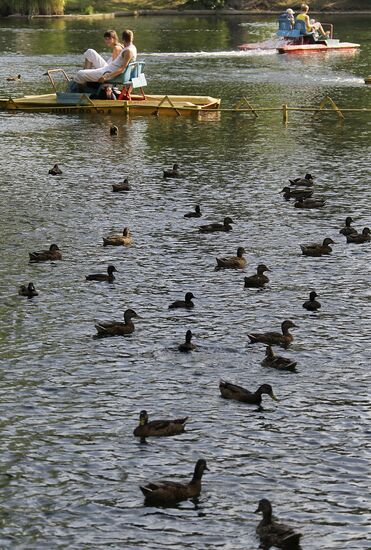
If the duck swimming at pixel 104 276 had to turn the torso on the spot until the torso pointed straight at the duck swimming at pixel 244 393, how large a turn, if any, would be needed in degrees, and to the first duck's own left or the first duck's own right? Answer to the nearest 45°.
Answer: approximately 90° to the first duck's own right

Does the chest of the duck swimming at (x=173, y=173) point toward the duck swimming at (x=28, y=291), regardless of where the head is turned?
no

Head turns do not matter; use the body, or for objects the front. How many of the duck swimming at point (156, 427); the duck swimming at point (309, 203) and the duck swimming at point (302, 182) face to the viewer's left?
2

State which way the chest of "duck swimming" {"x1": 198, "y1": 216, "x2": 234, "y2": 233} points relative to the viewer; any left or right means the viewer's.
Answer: facing to the right of the viewer

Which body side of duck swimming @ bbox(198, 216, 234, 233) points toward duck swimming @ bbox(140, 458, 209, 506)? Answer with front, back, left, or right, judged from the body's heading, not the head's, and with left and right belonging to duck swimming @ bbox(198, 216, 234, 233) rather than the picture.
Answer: right

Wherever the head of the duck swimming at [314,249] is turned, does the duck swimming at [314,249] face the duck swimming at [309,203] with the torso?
no

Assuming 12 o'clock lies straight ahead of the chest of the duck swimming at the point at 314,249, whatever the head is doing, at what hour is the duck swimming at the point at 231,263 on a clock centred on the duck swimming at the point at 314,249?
the duck swimming at the point at 231,263 is roughly at 5 o'clock from the duck swimming at the point at 314,249.

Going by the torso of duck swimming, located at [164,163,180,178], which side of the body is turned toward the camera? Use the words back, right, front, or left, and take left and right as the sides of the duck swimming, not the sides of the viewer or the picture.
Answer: right

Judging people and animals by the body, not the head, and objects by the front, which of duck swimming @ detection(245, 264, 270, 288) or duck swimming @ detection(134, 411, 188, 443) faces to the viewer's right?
duck swimming @ detection(245, 264, 270, 288)

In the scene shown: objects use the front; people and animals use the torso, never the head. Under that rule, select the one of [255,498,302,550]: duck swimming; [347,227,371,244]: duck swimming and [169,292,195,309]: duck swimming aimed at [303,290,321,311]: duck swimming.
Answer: [169,292,195,309]: duck swimming

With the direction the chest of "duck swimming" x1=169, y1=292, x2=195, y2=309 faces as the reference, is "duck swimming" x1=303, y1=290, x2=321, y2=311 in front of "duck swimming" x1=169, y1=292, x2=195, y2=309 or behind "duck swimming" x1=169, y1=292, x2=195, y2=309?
in front

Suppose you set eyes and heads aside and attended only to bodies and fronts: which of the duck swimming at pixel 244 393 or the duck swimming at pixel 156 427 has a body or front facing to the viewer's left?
the duck swimming at pixel 156 427

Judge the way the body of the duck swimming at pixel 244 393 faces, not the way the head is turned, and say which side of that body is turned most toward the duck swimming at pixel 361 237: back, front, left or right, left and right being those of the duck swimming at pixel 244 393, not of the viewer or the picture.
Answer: left

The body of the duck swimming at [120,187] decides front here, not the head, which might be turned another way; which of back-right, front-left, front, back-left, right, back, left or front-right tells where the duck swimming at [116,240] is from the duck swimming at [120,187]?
right

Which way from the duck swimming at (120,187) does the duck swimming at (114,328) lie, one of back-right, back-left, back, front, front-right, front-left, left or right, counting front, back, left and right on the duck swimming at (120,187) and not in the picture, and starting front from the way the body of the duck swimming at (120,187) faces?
right

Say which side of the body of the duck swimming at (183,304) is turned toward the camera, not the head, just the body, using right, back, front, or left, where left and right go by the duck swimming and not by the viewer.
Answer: right

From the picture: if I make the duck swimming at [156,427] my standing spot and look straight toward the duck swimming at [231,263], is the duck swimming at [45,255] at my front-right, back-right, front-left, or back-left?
front-left

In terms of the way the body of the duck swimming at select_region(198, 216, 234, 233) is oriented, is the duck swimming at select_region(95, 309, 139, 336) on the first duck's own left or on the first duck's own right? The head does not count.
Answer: on the first duck's own right

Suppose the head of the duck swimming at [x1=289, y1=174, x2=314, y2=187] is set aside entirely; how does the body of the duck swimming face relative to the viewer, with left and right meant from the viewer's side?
facing to the right of the viewer

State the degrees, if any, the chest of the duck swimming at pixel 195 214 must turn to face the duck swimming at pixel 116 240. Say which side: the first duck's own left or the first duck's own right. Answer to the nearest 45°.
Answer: approximately 135° to the first duck's own right

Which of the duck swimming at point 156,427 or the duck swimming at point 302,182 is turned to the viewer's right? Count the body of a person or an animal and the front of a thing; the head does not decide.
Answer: the duck swimming at point 302,182
